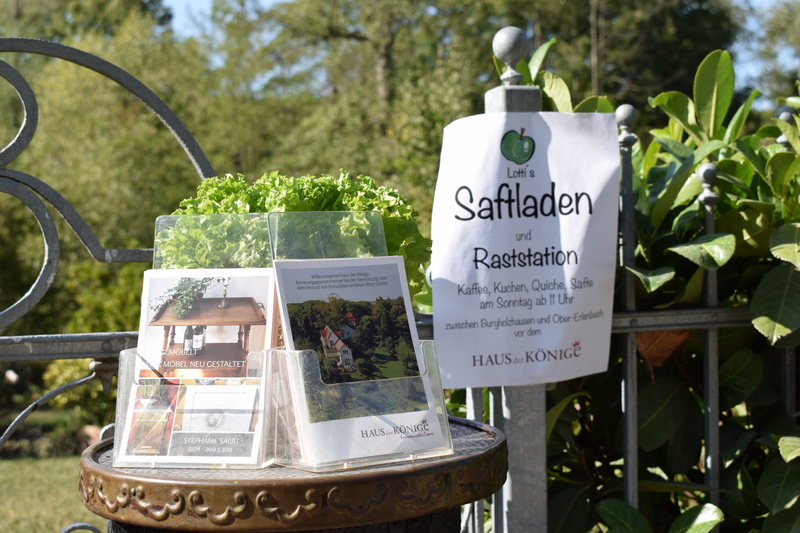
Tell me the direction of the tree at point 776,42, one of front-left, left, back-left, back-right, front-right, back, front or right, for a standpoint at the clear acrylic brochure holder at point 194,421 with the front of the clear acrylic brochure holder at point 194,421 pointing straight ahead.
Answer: back-left

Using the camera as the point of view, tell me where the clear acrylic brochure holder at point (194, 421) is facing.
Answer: facing the viewer

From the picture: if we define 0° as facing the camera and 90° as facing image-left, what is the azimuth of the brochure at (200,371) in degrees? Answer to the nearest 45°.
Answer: approximately 0°
